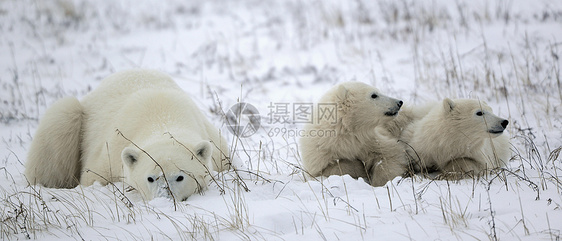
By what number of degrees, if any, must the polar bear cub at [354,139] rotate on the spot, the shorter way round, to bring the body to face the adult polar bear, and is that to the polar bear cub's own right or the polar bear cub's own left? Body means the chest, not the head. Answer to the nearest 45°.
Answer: approximately 135° to the polar bear cub's own right

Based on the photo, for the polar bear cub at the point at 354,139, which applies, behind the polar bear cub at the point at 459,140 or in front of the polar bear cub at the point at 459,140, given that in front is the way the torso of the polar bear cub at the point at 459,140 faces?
behind

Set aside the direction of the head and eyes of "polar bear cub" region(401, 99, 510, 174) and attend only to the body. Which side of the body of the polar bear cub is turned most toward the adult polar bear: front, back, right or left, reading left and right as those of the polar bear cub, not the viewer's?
back

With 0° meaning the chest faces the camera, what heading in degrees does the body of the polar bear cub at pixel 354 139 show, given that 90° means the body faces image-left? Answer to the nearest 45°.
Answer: approximately 315°

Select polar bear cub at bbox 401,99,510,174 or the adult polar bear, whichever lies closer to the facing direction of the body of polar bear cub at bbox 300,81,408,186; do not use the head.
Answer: the polar bear cub

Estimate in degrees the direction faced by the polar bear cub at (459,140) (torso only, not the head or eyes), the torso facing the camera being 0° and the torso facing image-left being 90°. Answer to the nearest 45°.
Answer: approximately 270°
